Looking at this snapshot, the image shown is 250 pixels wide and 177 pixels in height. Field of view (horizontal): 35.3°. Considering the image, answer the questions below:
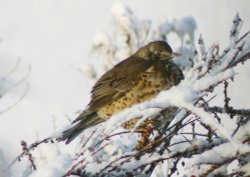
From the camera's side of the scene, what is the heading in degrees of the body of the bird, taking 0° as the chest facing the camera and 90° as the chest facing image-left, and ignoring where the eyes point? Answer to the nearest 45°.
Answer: approximately 270°

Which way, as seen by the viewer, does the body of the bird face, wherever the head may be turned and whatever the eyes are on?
to the viewer's right
